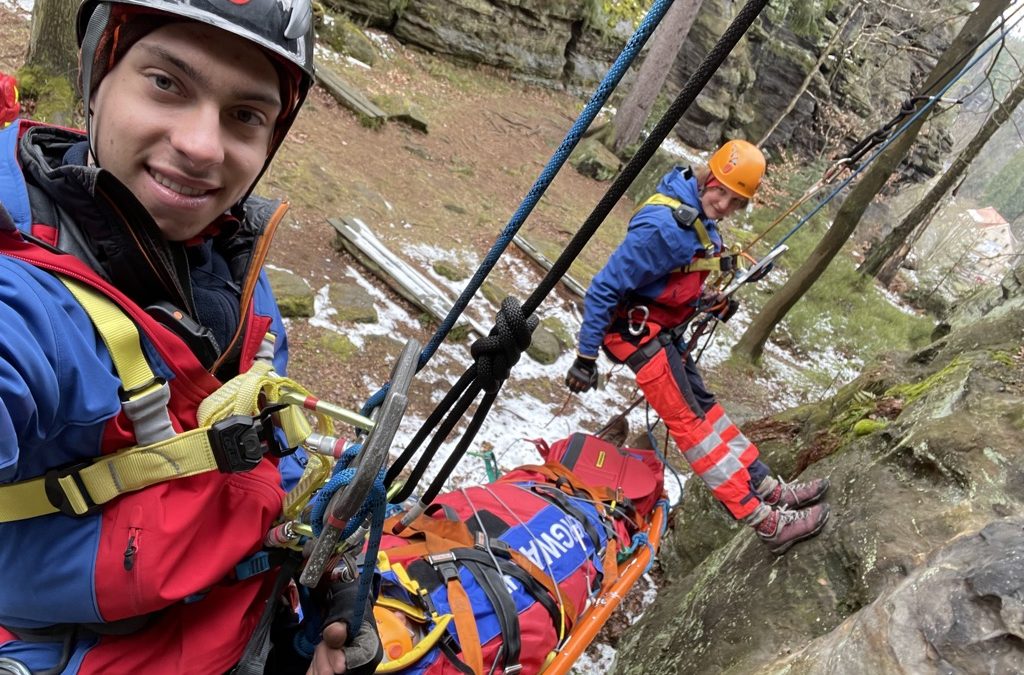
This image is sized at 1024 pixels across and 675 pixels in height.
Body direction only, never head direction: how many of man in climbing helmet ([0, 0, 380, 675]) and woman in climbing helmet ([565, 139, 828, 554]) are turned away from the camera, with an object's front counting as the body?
0

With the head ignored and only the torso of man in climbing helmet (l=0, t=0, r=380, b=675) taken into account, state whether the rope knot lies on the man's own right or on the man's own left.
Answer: on the man's own left
